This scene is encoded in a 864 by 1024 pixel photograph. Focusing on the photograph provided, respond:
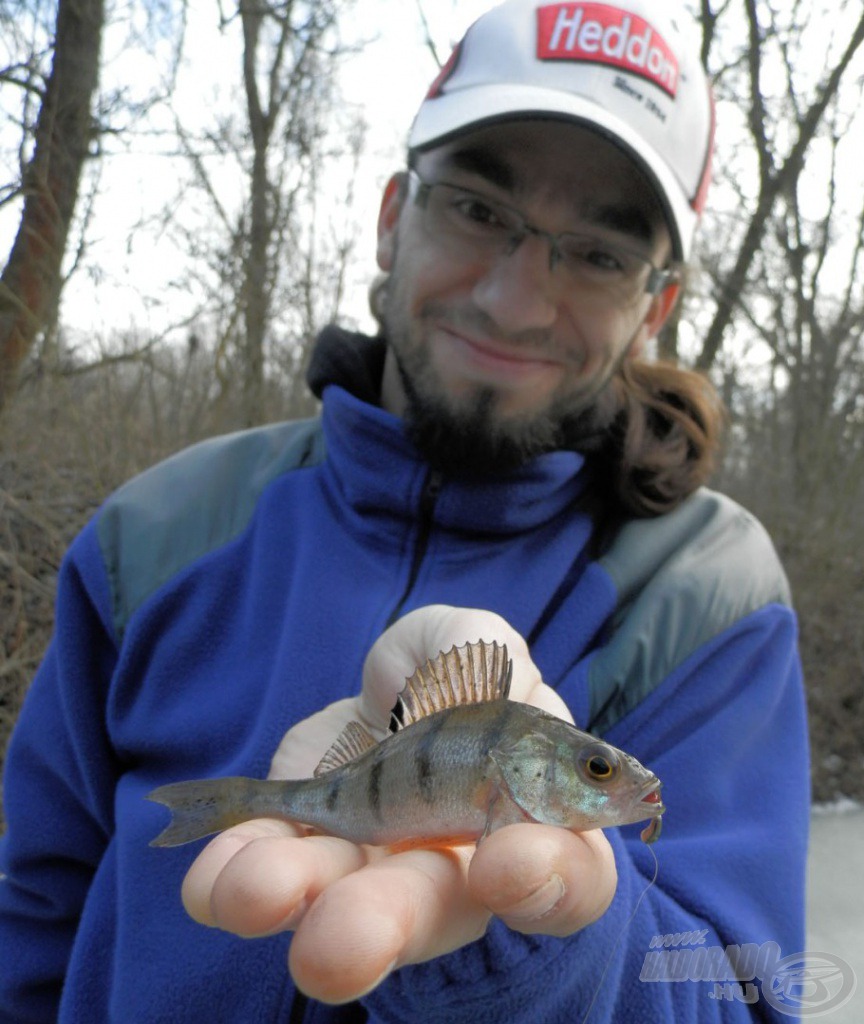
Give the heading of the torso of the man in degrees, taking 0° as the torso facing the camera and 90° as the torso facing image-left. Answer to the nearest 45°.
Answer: approximately 0°
